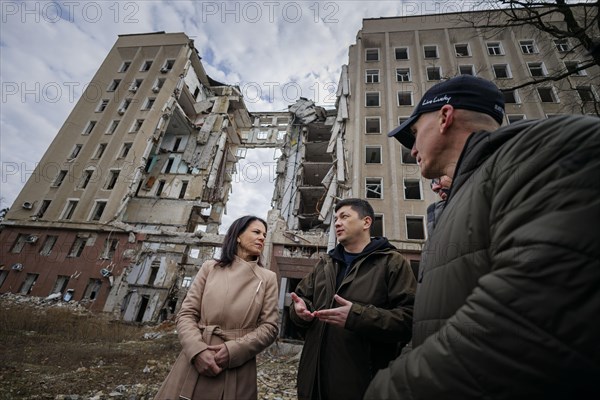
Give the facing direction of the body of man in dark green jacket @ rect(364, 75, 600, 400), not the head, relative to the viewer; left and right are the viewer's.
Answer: facing to the left of the viewer

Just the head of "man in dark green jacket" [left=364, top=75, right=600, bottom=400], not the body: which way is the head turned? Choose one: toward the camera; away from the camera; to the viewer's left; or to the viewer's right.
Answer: to the viewer's left

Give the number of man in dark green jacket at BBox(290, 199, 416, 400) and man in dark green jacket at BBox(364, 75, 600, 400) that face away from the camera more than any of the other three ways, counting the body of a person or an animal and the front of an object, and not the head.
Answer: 0

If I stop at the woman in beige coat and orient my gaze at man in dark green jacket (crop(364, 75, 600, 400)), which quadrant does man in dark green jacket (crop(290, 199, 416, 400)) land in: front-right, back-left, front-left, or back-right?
front-left

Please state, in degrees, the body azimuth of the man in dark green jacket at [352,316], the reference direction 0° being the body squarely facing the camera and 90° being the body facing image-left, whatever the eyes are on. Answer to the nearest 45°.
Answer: approximately 45°

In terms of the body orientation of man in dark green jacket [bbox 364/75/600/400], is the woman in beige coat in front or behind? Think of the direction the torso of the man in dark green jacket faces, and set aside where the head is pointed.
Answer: in front

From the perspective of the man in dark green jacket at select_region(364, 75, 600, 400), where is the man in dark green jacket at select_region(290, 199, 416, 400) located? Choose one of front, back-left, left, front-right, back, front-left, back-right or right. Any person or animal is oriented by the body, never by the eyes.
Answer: front-right
